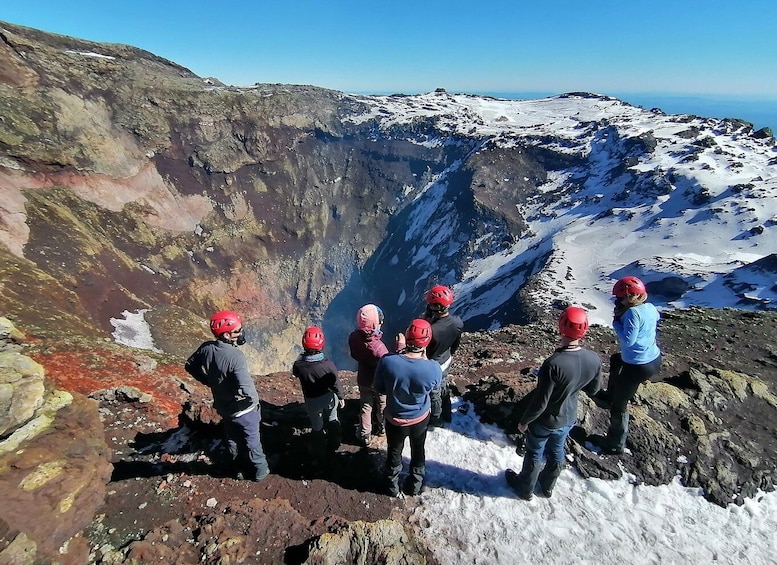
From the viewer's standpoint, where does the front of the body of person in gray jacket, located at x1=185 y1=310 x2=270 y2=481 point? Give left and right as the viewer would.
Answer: facing away from the viewer and to the right of the viewer

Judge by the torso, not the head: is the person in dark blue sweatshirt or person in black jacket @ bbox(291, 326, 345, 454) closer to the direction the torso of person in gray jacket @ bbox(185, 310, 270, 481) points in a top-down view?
the person in black jacket

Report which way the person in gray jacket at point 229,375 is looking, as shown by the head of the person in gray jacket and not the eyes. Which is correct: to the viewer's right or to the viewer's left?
to the viewer's right

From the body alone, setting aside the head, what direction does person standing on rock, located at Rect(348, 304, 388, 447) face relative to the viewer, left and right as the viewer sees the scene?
facing away from the viewer and to the right of the viewer

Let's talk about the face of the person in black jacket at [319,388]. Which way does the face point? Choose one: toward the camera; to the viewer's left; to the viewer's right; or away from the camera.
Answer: away from the camera

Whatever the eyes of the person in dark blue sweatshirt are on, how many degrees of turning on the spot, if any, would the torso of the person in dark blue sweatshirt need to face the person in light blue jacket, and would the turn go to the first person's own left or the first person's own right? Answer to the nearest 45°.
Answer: approximately 90° to the first person's own right

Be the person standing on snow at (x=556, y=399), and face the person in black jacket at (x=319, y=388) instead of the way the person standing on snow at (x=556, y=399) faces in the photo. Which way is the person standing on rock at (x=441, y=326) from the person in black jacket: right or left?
right

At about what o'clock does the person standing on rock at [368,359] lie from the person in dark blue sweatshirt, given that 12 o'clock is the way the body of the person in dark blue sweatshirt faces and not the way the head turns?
The person standing on rock is roughly at 11 o'clock from the person in dark blue sweatshirt.

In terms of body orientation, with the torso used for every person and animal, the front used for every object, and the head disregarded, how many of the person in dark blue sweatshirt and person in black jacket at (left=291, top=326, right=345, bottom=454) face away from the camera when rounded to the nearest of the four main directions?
2

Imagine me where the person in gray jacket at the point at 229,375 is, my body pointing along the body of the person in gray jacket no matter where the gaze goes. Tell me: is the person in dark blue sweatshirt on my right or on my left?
on my right

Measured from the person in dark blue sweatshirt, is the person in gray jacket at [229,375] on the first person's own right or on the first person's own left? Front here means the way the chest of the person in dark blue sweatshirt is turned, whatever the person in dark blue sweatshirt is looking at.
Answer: on the first person's own left

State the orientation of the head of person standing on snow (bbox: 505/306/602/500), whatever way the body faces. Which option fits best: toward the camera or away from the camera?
away from the camera

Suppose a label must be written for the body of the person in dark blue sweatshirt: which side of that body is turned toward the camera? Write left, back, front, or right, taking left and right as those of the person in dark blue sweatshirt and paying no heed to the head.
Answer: back

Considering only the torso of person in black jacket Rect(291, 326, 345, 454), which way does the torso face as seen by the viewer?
away from the camera

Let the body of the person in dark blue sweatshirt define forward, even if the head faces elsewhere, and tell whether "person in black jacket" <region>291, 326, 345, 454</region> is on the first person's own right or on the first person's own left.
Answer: on the first person's own left
